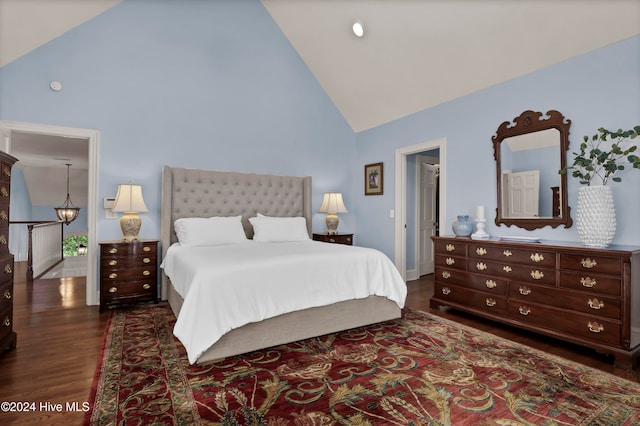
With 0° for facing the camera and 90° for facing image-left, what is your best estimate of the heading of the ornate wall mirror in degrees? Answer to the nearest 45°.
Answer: approximately 45°

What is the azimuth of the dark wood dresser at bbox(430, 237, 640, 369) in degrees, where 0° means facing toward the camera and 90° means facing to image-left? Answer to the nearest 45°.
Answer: approximately 45°

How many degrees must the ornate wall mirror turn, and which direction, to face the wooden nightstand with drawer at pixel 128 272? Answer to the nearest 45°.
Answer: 0° — it already faces it

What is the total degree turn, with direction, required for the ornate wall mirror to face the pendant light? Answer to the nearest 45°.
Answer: approximately 45° to its right

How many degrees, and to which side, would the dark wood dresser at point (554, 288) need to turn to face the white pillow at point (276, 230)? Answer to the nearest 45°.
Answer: approximately 45° to its right

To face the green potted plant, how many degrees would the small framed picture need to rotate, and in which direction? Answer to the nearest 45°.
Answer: approximately 90° to its left

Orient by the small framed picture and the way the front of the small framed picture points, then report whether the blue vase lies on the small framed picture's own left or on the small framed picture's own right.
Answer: on the small framed picture's own left

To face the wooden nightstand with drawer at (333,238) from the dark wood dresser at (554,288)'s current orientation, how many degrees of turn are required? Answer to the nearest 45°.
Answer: approximately 45° to its right
